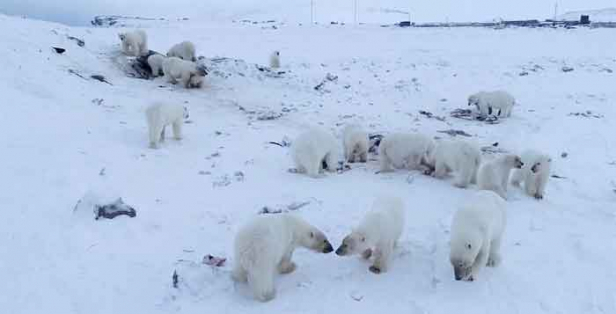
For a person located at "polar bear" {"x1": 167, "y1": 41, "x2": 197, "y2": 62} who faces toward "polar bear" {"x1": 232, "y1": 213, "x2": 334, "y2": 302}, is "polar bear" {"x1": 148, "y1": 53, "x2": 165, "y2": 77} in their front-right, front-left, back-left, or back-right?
front-right

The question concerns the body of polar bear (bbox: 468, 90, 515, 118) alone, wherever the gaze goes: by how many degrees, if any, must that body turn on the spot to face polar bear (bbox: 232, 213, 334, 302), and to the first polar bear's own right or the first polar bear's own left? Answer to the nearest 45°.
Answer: approximately 90° to the first polar bear's own left

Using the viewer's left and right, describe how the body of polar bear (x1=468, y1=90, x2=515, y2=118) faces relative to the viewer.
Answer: facing to the left of the viewer

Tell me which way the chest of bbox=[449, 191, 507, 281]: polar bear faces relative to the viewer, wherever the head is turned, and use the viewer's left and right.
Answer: facing the viewer and to the left of the viewer

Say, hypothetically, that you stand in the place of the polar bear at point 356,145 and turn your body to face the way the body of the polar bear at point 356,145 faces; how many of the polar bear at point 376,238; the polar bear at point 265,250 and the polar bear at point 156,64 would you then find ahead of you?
2

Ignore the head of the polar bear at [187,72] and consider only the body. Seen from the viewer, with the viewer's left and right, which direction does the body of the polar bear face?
facing the viewer and to the right of the viewer

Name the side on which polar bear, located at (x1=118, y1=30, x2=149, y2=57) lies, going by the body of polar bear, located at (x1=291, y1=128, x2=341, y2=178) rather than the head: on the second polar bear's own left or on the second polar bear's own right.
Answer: on the second polar bear's own left

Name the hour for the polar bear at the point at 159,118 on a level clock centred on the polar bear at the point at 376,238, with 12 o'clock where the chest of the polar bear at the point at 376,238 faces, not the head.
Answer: the polar bear at the point at 159,118 is roughly at 3 o'clock from the polar bear at the point at 376,238.

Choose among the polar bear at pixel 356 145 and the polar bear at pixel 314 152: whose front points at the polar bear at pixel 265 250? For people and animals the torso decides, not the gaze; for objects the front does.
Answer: the polar bear at pixel 356 145

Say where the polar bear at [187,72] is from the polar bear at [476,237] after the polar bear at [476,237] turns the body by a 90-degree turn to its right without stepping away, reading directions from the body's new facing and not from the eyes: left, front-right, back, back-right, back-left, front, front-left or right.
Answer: front

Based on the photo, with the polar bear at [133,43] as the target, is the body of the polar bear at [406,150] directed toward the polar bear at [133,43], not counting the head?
no

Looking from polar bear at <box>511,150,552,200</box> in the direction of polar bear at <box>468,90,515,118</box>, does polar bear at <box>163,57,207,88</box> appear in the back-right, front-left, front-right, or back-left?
front-left

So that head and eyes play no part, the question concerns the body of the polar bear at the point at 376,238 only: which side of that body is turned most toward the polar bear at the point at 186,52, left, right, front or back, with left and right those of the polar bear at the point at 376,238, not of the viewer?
right

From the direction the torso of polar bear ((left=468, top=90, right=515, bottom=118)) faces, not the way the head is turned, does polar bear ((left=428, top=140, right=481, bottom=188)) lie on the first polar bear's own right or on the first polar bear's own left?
on the first polar bear's own left

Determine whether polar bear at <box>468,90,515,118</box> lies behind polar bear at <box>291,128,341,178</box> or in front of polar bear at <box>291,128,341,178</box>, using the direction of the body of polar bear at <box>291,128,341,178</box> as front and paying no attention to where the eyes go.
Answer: in front

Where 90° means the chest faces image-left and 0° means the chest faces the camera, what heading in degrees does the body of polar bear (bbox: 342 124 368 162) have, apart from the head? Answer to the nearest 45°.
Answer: approximately 0°
